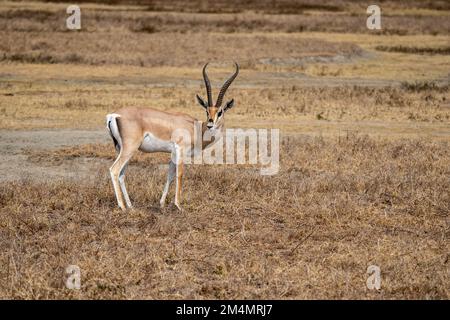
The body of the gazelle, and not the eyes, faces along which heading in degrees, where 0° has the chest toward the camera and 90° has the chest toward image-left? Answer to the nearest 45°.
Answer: approximately 270°
